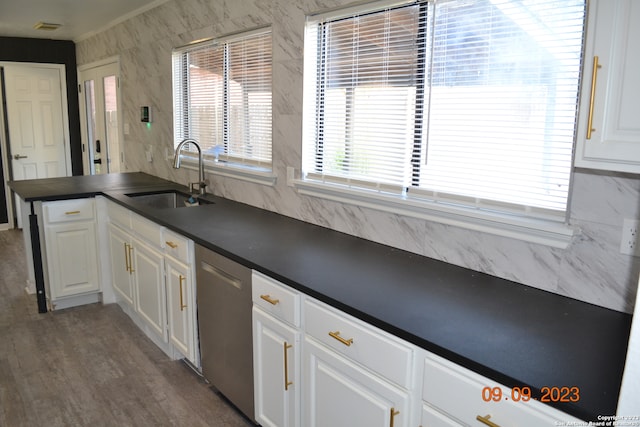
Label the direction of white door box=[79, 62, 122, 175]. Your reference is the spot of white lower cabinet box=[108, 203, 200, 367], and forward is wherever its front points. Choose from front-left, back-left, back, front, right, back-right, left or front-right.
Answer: back-right

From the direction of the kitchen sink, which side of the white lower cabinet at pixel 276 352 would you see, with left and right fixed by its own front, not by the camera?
right

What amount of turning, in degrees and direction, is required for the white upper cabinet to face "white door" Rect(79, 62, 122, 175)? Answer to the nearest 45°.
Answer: approximately 135° to its right

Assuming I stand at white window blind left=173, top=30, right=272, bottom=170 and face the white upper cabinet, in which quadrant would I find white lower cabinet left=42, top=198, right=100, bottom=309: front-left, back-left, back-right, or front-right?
back-right

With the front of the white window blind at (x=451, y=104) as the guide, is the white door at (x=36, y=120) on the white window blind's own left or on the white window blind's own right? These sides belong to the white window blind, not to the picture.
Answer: on the white window blind's own right

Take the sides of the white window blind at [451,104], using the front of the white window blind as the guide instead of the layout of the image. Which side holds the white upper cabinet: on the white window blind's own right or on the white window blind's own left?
on the white window blind's own left
